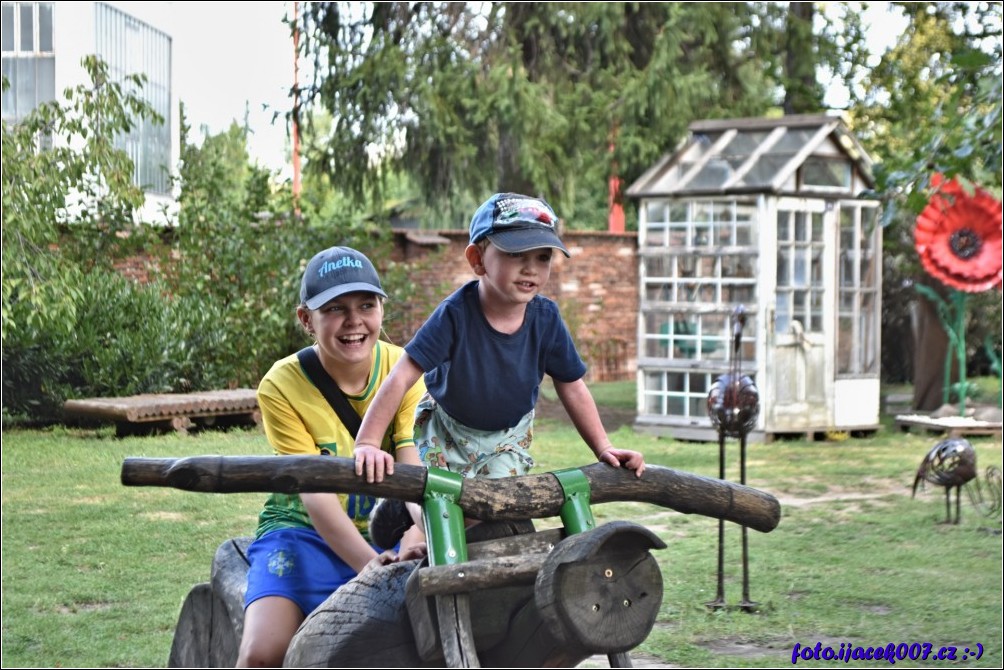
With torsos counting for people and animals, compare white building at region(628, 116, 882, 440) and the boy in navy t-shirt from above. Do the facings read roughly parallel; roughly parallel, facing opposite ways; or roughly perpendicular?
roughly parallel

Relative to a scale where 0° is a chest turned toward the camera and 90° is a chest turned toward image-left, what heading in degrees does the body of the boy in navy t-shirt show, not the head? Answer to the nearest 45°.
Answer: approximately 315°

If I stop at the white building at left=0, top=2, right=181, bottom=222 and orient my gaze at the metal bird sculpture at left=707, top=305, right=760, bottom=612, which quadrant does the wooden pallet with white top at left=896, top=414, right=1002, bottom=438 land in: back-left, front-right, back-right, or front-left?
front-left

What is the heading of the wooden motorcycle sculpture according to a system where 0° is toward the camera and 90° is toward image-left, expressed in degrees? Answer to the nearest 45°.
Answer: approximately 315°

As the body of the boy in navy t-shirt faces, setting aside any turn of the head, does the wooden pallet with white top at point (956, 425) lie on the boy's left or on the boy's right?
on the boy's left

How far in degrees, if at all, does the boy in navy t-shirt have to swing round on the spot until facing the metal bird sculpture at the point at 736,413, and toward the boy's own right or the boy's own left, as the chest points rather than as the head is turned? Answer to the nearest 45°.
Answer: approximately 135° to the boy's own left

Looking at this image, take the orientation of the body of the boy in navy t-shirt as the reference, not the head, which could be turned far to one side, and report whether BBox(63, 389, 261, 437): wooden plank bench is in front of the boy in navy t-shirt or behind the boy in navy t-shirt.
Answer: behind

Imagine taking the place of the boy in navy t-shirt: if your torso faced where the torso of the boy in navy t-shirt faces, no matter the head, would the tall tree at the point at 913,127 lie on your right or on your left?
on your left

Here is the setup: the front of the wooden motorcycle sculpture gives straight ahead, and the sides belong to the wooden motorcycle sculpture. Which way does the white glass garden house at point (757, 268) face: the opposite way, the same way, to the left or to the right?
the same way

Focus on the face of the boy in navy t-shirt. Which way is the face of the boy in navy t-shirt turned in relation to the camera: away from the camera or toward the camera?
toward the camera
